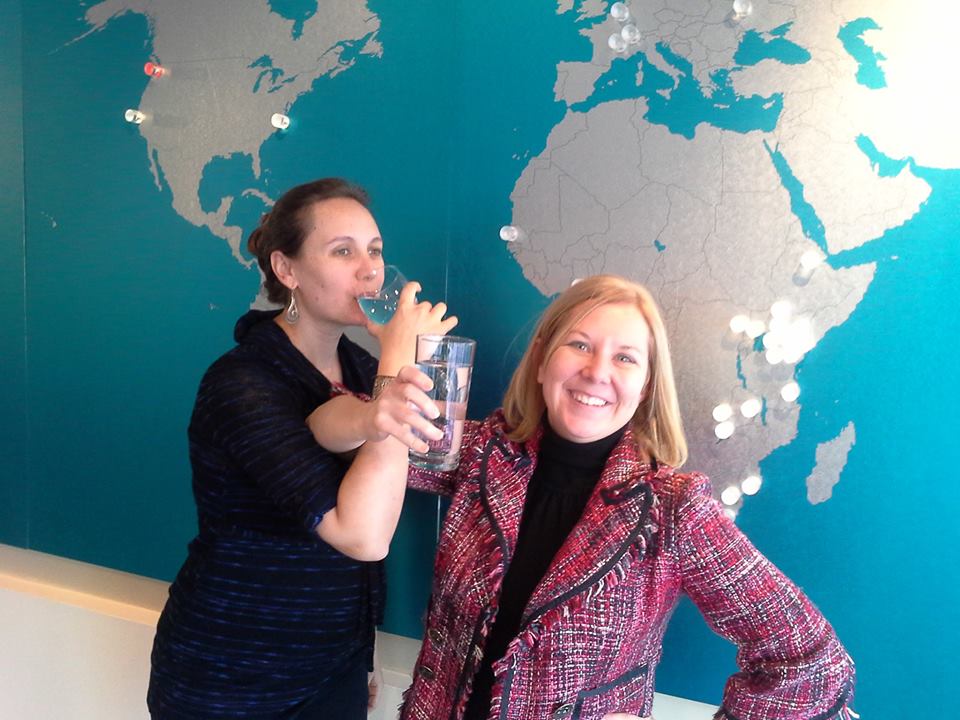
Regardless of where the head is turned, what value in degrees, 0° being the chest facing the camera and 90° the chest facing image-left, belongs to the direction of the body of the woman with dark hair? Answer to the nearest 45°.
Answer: approximately 315°

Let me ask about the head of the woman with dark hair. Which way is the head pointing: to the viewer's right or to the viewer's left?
to the viewer's right

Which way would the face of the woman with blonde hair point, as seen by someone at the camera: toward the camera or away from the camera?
toward the camera
